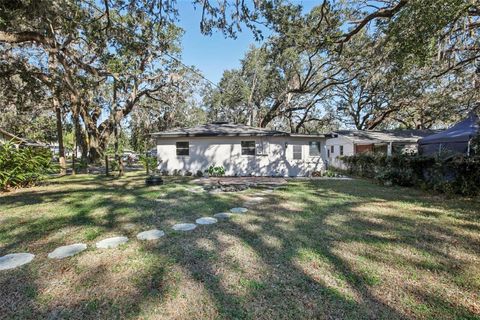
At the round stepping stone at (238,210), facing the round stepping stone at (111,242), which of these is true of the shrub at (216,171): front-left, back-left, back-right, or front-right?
back-right

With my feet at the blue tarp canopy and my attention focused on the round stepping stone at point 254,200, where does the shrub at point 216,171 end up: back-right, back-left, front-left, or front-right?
front-right

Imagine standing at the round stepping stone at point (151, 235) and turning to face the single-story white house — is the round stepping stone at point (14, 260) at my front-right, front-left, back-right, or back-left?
back-left

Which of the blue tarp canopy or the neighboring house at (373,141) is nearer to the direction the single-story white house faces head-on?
the neighboring house
